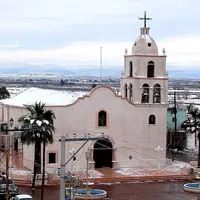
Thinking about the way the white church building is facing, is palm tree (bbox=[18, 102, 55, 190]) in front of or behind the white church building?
in front

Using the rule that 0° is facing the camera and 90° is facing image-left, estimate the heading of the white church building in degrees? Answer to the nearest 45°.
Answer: approximately 0°
